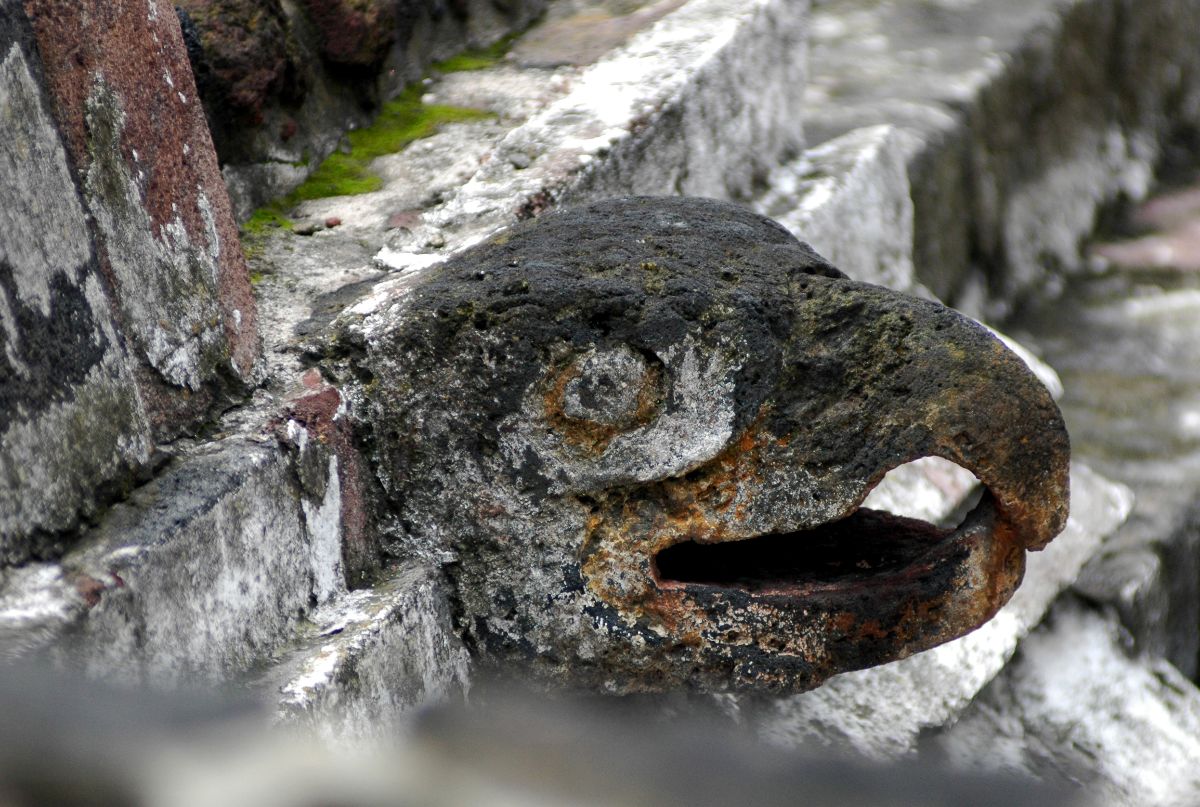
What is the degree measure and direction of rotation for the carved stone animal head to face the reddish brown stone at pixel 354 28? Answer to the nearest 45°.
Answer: approximately 135° to its left

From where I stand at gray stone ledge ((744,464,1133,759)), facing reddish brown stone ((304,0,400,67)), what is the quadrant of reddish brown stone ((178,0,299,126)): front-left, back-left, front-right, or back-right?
front-left

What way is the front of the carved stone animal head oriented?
to the viewer's right

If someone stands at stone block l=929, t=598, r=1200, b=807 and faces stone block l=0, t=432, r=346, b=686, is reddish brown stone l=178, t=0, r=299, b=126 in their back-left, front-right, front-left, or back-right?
front-right

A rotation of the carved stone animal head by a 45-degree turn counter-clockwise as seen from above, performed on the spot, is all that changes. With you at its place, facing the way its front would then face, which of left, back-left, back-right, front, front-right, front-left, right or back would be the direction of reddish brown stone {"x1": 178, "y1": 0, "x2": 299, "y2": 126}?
left
